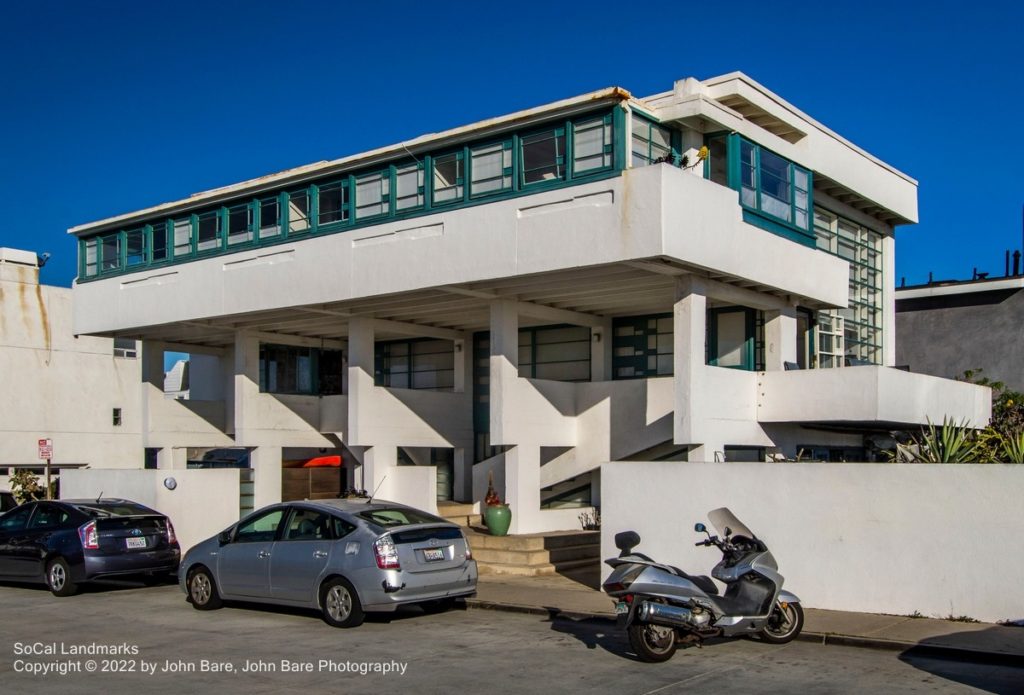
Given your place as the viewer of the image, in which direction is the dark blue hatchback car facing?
facing away from the viewer and to the left of the viewer

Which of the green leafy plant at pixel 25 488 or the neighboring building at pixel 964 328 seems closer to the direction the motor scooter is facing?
the neighboring building

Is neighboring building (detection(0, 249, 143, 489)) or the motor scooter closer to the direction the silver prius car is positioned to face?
the neighboring building

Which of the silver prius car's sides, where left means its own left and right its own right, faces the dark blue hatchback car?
front

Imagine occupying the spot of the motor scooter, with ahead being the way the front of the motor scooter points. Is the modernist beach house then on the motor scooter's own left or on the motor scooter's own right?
on the motor scooter's own left

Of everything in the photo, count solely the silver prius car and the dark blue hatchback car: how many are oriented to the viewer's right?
0

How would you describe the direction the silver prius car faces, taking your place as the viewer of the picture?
facing away from the viewer and to the left of the viewer

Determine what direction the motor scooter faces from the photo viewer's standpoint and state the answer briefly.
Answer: facing away from the viewer and to the right of the viewer

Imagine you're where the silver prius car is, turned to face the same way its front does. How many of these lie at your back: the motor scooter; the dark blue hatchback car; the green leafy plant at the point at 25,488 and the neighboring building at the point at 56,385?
1

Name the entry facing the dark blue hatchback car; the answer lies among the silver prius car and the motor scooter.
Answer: the silver prius car

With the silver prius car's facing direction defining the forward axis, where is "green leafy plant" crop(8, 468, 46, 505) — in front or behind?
in front

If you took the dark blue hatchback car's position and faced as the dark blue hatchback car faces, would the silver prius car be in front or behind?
behind
